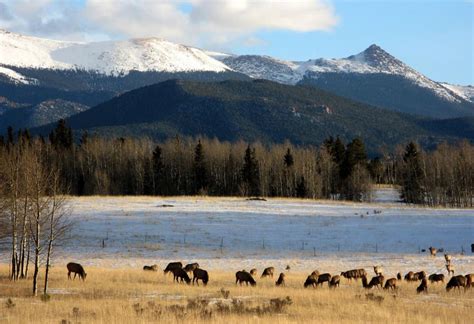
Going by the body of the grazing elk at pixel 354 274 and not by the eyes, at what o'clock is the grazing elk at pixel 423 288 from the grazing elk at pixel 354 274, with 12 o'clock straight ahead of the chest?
the grazing elk at pixel 423 288 is roughly at 8 o'clock from the grazing elk at pixel 354 274.

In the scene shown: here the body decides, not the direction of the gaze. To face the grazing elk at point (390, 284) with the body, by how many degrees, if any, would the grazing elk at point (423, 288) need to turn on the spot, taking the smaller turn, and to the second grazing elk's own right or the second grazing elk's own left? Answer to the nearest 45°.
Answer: approximately 90° to the second grazing elk's own right

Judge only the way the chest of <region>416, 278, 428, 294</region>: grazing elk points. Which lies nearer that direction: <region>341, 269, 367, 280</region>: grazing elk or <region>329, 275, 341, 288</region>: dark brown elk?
the dark brown elk

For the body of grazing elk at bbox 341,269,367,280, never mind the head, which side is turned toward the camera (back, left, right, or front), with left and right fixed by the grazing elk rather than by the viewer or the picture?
left

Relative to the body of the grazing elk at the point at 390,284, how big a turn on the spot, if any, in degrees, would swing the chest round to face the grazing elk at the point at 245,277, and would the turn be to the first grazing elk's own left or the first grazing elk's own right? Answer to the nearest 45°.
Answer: approximately 45° to the first grazing elk's own right
